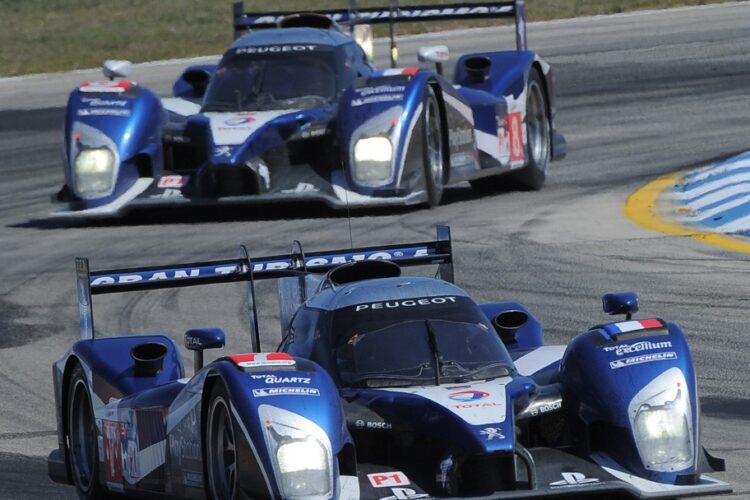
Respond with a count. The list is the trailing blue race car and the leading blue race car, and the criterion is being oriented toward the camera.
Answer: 2

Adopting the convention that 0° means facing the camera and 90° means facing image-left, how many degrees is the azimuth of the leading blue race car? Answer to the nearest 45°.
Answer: approximately 0°

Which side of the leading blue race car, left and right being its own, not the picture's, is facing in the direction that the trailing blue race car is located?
back

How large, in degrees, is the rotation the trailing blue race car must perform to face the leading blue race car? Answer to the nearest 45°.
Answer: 0° — it already faces it

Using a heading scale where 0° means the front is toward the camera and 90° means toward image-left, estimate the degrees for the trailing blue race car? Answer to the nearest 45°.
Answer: approximately 0°
